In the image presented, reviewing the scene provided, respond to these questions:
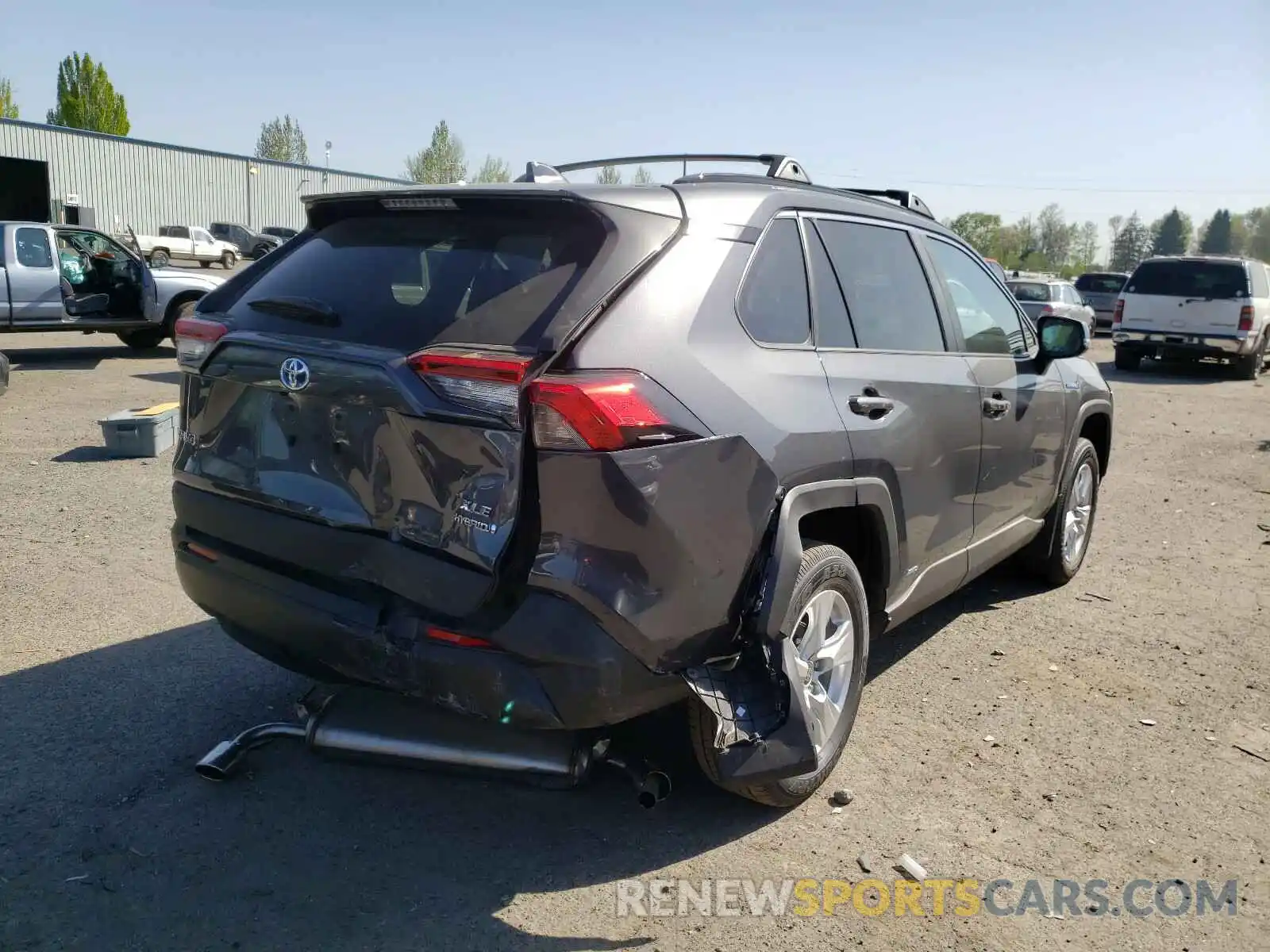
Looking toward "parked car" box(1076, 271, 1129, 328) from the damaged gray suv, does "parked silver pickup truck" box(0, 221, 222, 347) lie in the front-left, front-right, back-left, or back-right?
front-left

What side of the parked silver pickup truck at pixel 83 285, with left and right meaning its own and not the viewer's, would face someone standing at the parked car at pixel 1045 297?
front

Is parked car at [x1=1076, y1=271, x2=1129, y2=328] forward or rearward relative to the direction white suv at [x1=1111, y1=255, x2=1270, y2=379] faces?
forward

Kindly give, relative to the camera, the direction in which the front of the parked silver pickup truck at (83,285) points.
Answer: facing to the right of the viewer

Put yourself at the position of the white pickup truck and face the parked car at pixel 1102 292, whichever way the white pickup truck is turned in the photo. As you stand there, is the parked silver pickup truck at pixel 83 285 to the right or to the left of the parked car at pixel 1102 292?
right

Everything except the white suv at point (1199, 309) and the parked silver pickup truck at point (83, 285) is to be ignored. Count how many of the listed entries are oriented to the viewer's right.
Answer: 1

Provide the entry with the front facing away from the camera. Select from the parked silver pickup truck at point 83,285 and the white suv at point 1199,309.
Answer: the white suv

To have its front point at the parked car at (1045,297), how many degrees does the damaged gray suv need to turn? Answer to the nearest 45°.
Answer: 0° — it already faces it

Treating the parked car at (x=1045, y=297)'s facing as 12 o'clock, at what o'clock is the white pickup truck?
The white pickup truck is roughly at 8 o'clock from the parked car.

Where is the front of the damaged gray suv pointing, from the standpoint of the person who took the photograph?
facing away from the viewer and to the right of the viewer

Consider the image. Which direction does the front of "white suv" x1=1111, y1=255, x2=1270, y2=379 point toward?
away from the camera

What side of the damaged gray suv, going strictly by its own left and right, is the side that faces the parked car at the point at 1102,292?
front

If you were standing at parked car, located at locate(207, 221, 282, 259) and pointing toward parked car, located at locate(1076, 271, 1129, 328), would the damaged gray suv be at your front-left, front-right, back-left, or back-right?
front-right
